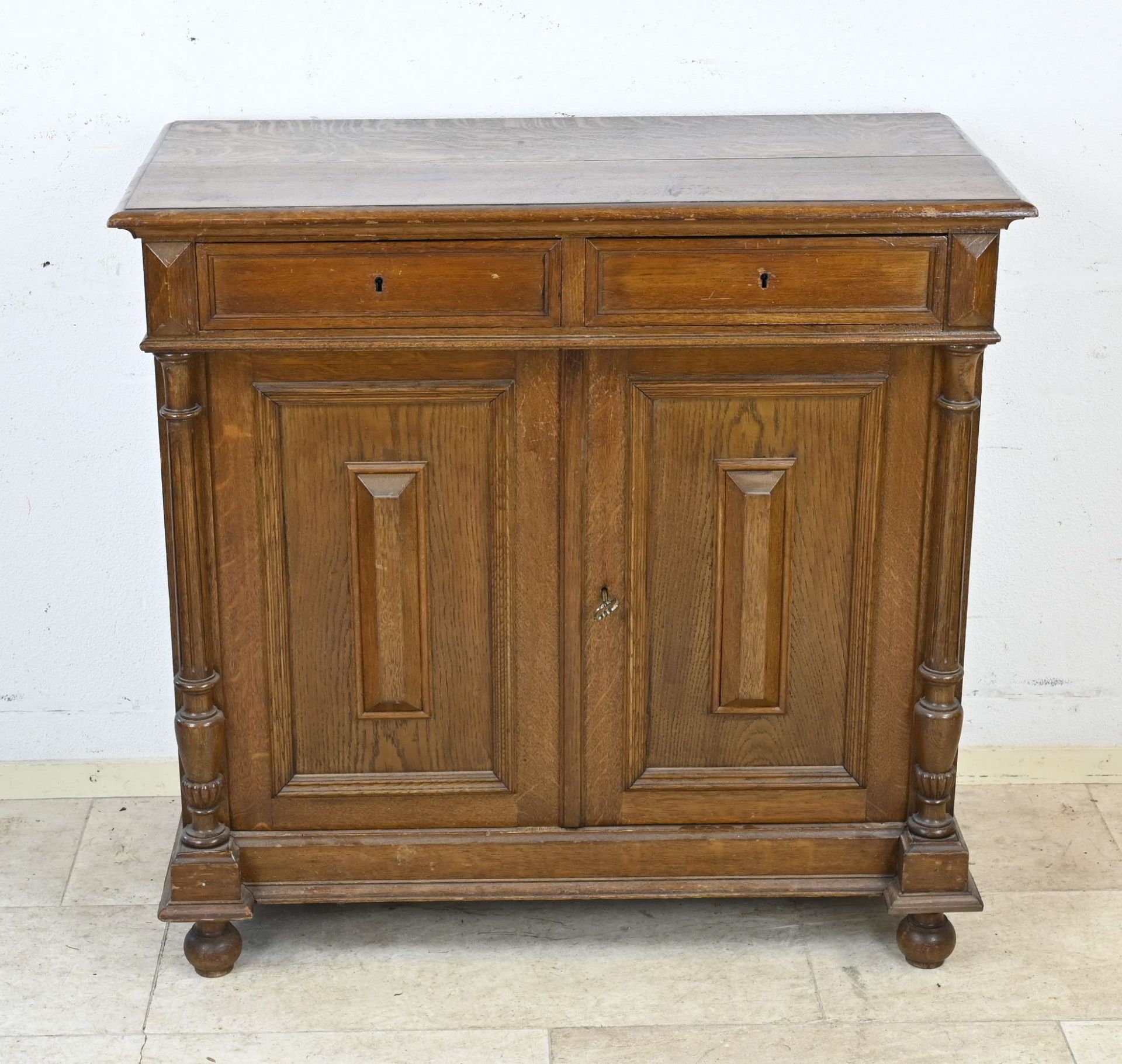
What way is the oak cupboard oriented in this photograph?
toward the camera
